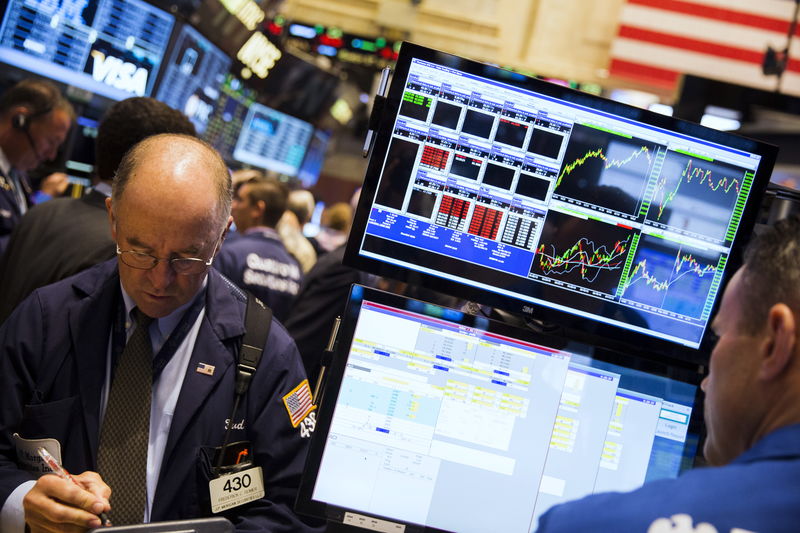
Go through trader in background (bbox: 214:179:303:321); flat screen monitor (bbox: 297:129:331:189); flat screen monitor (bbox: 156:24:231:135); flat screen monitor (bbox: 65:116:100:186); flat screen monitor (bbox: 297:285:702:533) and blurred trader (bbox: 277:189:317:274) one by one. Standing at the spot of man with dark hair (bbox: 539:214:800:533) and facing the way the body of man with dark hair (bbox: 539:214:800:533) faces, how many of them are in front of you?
6

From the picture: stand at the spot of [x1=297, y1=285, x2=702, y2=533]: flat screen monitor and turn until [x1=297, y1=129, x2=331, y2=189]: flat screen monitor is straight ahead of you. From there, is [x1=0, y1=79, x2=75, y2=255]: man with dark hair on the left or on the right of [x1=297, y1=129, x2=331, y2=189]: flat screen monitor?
left

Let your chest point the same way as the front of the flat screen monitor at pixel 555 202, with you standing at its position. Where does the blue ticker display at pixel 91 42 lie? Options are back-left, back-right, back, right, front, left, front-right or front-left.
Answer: back-right

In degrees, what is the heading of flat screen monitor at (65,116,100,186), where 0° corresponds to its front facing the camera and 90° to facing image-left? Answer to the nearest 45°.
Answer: approximately 45°

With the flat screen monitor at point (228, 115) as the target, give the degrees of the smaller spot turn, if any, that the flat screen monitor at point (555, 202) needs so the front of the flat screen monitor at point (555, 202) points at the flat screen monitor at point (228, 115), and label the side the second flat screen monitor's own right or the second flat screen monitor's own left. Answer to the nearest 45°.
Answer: approximately 135° to the second flat screen monitor's own right

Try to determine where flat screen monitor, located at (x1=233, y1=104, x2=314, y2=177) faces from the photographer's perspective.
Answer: facing the viewer

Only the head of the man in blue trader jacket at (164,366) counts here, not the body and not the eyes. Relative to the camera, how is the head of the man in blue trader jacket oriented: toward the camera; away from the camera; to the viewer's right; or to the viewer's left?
toward the camera

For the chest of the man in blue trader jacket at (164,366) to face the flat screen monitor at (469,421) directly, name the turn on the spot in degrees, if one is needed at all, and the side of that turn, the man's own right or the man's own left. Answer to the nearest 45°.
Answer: approximately 90° to the man's own left

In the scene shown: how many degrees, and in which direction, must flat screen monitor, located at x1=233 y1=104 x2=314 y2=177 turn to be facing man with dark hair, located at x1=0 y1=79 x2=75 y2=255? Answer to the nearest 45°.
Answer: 0° — it already faces them

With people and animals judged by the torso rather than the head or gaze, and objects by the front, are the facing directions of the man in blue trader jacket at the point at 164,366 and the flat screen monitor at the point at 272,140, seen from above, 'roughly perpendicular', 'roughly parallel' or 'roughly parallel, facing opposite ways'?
roughly parallel

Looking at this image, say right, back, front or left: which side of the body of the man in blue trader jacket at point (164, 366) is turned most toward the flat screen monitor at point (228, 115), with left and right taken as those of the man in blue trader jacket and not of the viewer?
back

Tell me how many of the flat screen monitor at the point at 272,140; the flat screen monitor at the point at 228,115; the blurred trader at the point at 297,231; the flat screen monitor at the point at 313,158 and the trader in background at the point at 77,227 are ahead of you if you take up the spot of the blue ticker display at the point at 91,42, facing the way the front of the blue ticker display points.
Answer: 1

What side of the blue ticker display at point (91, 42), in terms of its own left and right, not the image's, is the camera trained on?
front

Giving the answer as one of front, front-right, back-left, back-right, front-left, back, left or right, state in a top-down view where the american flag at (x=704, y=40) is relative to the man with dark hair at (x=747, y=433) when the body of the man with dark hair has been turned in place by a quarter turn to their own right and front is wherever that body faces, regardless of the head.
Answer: front-left

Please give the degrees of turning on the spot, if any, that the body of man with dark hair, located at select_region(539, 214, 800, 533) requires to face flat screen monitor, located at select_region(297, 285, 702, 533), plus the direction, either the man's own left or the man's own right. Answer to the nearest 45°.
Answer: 0° — they already face it
